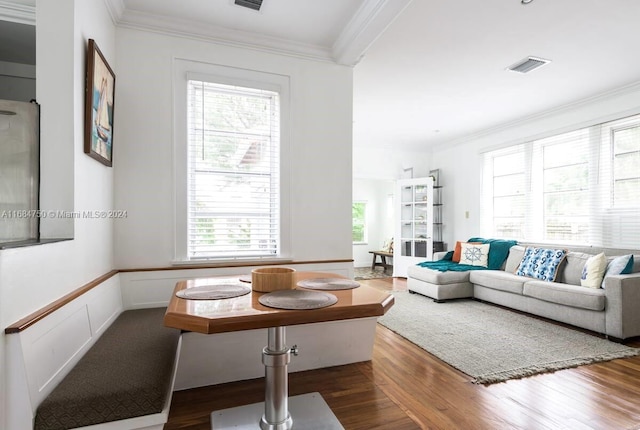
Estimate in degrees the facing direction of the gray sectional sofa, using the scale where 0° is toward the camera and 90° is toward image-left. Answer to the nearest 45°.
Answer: approximately 45°

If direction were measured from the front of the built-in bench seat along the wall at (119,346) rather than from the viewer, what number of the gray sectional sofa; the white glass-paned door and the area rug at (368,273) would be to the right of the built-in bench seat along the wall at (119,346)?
0

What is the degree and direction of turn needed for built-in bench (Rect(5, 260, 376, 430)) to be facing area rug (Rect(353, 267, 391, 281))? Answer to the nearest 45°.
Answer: approximately 90° to its left

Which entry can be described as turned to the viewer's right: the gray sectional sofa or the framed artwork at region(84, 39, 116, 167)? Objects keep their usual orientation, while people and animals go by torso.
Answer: the framed artwork

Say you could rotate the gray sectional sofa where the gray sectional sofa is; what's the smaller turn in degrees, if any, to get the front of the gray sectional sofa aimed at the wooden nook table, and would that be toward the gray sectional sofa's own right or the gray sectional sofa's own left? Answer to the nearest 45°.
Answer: approximately 45° to the gray sectional sofa's own left

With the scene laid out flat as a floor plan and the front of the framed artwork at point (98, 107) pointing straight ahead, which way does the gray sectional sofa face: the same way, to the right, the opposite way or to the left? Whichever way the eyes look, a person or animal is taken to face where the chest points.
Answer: the opposite way

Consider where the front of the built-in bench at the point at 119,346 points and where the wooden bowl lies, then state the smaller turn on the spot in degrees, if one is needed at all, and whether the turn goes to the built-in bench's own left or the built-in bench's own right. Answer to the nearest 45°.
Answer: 0° — it already faces it

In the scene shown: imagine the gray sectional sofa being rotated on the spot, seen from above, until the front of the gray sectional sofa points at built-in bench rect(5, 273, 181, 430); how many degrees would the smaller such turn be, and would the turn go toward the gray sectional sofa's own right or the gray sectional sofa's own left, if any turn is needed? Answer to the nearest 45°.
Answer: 0° — it already faces it

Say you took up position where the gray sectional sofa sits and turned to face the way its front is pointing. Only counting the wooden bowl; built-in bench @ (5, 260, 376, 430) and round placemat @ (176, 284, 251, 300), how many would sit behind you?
0

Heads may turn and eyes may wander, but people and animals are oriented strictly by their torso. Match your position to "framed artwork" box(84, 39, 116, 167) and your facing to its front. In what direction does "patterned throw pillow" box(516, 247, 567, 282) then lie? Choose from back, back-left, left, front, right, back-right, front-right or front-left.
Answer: front

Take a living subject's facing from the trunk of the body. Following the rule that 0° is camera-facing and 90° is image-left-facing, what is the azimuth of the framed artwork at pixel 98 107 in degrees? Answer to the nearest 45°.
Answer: approximately 270°

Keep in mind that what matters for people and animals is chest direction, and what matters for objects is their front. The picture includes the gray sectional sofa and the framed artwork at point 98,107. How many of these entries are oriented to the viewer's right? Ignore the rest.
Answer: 1

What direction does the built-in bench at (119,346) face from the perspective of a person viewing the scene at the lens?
facing the viewer and to the right of the viewer

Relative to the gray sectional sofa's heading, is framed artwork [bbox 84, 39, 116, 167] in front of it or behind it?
in front

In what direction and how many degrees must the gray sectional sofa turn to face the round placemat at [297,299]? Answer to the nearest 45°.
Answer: approximately 45° to its left

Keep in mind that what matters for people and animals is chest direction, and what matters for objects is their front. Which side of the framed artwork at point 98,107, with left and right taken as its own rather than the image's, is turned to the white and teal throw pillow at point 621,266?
front
